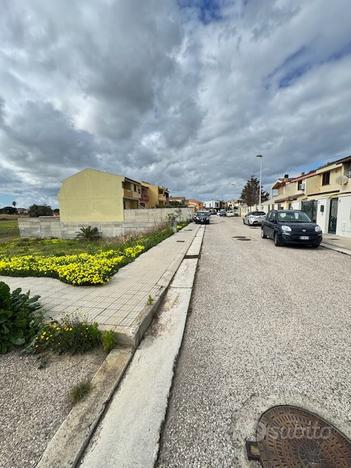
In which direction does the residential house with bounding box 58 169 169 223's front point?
to the viewer's right

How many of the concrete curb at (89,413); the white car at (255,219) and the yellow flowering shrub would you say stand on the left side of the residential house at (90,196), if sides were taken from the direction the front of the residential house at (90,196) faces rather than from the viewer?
0

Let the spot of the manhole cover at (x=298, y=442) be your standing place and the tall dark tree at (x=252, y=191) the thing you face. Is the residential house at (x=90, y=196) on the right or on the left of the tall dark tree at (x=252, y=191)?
left

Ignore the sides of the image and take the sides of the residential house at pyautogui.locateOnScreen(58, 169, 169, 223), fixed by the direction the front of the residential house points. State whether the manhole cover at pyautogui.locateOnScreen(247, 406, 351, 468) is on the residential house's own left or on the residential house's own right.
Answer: on the residential house's own right

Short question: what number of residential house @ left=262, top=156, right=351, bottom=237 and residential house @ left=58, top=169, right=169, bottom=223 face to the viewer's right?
1

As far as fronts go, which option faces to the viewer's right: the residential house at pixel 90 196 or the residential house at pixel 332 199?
the residential house at pixel 90 196

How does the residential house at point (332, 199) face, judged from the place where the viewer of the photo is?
facing the viewer and to the left of the viewer

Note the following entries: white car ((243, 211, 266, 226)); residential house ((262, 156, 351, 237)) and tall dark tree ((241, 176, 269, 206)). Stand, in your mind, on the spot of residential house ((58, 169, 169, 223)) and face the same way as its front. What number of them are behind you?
0

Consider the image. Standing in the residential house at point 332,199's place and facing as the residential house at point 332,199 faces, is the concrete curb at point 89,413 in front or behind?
in front

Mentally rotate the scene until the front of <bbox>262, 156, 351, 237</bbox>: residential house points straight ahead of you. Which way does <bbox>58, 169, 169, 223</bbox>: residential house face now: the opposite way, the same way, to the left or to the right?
the opposite way

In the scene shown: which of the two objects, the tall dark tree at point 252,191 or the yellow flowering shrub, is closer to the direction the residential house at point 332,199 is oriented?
the yellow flowering shrub

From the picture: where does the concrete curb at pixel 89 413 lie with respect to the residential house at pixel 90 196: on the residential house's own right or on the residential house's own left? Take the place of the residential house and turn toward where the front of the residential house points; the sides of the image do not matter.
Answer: on the residential house's own right

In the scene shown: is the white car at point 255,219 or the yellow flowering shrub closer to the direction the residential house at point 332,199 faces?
the yellow flowering shrub
